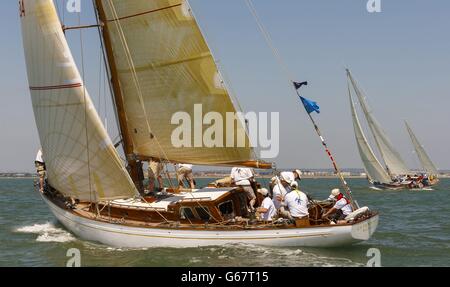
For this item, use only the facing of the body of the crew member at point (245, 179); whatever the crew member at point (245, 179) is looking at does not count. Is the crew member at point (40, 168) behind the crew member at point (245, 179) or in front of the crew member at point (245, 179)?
in front

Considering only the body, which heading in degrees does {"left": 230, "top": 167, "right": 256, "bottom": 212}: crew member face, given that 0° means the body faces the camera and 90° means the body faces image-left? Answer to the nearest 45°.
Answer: approximately 90°

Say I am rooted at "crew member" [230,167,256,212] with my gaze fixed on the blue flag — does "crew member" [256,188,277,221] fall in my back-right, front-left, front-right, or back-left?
front-right
